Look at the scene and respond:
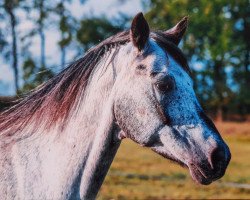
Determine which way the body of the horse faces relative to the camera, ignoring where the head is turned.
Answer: to the viewer's right
